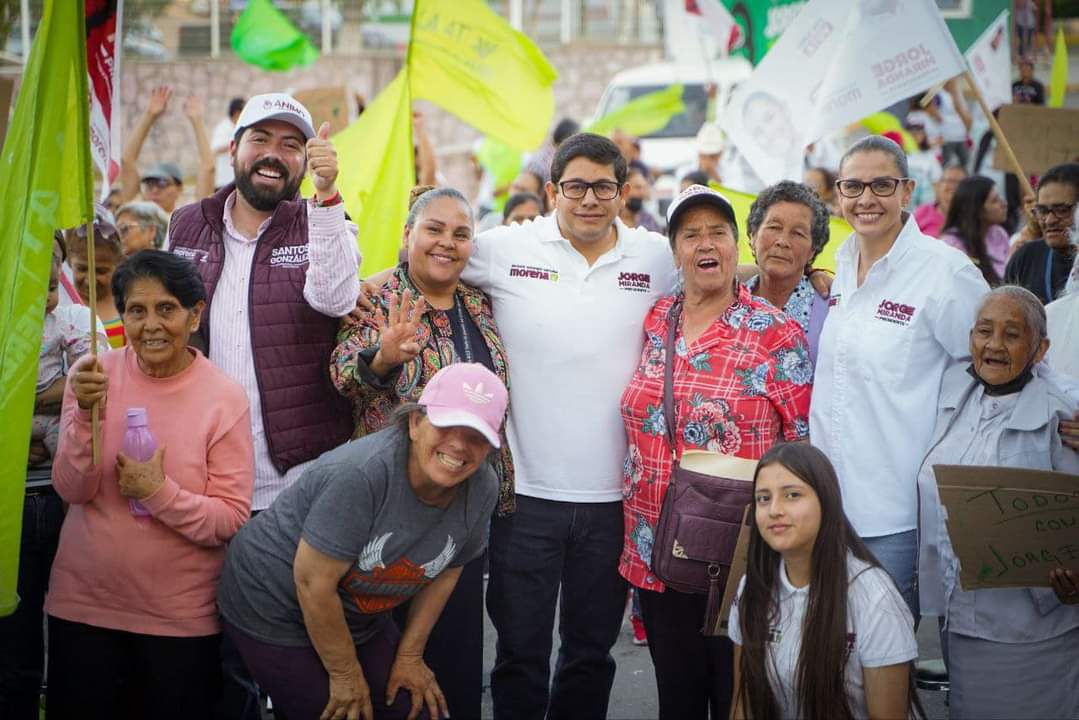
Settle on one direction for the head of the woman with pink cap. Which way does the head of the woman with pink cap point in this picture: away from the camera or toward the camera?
toward the camera

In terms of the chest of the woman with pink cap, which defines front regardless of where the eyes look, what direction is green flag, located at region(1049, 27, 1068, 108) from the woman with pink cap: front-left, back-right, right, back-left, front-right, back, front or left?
left

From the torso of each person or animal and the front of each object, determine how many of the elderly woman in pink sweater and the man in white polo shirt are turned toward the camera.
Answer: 2

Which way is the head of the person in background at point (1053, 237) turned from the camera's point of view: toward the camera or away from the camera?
toward the camera

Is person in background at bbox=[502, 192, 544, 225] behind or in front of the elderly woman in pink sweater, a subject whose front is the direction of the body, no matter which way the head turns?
behind

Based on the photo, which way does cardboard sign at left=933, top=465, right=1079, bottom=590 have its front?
toward the camera

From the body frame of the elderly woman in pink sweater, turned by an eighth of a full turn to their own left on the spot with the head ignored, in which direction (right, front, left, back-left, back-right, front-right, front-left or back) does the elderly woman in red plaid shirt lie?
front-left

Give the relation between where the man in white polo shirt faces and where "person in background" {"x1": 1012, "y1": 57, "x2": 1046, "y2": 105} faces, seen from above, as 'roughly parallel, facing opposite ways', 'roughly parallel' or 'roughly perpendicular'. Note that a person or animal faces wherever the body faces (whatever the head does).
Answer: roughly parallel

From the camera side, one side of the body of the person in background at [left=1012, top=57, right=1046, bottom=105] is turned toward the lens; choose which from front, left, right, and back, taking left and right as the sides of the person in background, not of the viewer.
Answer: front

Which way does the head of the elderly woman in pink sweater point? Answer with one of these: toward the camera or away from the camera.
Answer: toward the camera

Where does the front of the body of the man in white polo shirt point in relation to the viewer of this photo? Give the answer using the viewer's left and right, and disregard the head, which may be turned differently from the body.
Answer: facing the viewer

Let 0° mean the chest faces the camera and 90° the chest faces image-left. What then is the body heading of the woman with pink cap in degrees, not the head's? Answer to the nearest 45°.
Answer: approximately 315°

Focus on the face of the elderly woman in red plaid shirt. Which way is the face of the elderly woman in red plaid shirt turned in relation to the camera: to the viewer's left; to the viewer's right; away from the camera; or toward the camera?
toward the camera

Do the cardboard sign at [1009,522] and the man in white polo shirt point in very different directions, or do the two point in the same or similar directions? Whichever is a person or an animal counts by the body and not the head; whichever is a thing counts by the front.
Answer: same or similar directions

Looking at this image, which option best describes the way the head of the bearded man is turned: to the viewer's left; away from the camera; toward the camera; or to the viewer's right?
toward the camera

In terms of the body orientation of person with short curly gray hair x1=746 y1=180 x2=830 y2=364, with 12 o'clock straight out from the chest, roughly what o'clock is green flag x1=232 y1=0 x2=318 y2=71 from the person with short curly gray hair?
The green flag is roughly at 5 o'clock from the person with short curly gray hair.

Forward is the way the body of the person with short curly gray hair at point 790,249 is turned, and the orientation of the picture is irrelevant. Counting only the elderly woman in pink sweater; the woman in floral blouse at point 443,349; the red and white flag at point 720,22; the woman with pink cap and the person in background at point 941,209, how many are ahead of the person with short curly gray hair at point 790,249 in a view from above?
3
